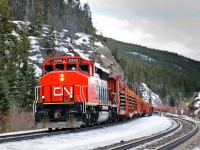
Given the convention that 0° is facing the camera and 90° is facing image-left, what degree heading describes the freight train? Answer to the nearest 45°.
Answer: approximately 45°
